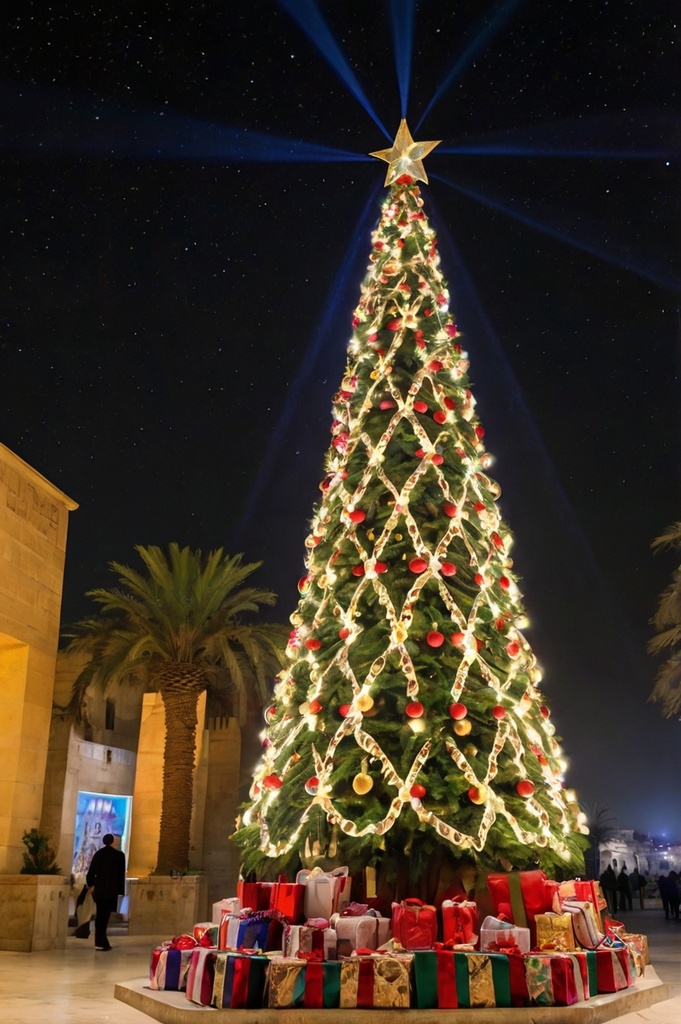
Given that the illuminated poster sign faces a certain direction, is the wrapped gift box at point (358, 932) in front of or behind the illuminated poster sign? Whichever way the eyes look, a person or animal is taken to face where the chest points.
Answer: in front

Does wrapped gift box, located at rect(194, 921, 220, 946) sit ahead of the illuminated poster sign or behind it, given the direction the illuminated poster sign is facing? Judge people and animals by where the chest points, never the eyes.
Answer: ahead

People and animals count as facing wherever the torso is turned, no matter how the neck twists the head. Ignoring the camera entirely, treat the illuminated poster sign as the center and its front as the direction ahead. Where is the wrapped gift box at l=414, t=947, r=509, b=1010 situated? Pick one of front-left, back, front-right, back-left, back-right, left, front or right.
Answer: front

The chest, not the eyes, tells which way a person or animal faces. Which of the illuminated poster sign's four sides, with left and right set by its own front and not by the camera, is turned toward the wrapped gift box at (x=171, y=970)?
front

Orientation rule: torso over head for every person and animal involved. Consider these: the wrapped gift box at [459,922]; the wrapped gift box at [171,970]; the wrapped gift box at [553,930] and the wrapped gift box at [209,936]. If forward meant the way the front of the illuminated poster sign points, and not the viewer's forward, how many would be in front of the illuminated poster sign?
4

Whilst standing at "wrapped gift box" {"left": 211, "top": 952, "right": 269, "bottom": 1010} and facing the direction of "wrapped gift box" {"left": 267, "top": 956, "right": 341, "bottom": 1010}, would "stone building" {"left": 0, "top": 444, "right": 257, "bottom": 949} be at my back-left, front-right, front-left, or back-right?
back-left

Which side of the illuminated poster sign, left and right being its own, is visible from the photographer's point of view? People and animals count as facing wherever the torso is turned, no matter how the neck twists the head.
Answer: front

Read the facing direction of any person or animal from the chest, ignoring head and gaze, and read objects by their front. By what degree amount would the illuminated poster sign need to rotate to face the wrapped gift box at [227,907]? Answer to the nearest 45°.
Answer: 0° — it already faces it

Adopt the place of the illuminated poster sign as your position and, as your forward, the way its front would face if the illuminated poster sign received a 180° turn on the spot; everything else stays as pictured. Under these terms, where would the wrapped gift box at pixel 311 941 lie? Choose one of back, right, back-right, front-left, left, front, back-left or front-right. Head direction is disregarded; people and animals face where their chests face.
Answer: back
